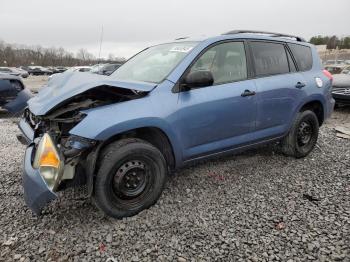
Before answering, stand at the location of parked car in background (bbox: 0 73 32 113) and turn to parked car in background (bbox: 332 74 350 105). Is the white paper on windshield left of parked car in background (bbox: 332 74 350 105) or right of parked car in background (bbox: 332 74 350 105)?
right

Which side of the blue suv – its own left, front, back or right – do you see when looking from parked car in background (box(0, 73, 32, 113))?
right

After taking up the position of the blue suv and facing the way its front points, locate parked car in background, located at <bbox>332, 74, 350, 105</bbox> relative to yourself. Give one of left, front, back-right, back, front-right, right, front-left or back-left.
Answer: back

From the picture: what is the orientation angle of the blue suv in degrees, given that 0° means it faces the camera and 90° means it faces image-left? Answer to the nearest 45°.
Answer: approximately 45°
